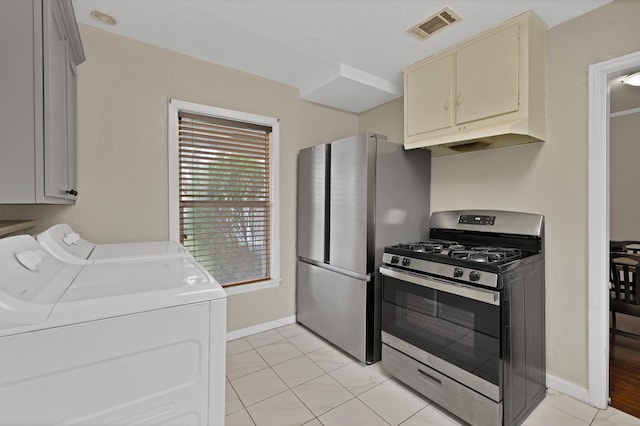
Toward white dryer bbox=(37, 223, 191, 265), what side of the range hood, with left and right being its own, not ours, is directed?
front

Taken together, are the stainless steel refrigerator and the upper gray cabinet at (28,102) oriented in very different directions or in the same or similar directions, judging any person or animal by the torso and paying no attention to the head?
very different directions

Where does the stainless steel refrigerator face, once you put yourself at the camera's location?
facing the viewer and to the left of the viewer

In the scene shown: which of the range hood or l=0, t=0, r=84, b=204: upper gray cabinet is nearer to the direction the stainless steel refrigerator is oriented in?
the upper gray cabinet

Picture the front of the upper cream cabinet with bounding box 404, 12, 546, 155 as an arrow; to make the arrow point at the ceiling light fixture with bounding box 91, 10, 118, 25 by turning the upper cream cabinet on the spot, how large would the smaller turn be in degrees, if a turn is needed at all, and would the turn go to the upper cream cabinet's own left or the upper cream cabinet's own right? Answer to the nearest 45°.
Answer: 0° — it already faces it

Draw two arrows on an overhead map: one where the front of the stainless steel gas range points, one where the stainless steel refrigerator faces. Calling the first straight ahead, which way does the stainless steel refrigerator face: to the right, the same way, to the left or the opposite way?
the same way

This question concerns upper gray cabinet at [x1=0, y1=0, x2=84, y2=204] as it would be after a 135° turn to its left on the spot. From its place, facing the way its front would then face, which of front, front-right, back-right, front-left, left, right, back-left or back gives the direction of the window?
right

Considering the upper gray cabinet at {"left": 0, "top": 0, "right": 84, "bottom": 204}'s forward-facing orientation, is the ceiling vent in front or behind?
in front

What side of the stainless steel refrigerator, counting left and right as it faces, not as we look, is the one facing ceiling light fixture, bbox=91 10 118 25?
front

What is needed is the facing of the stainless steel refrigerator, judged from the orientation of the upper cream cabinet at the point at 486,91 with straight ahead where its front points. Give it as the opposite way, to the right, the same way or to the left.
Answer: the same way

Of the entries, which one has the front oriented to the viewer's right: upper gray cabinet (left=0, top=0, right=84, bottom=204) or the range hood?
the upper gray cabinet
